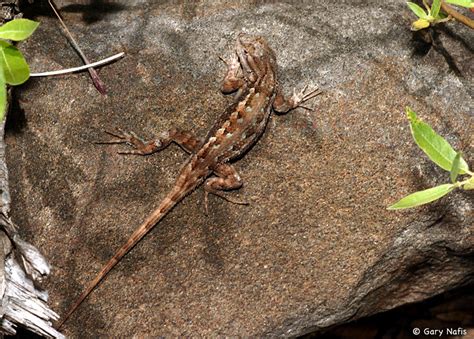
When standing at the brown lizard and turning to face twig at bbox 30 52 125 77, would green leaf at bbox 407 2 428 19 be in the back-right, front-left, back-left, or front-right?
back-right

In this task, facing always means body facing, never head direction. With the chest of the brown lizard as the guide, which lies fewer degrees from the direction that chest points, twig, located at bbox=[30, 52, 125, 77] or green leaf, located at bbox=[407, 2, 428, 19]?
the green leaf

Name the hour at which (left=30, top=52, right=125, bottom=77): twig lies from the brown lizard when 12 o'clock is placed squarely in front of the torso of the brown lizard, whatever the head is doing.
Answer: The twig is roughly at 8 o'clock from the brown lizard.

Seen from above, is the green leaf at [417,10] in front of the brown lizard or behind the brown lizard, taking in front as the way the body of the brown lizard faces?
in front

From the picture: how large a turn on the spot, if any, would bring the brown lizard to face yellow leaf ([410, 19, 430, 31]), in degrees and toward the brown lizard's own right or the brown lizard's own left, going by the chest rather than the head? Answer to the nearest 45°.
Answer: approximately 45° to the brown lizard's own right

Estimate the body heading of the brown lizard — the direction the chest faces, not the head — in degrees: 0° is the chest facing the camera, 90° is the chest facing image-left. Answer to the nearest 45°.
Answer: approximately 225°

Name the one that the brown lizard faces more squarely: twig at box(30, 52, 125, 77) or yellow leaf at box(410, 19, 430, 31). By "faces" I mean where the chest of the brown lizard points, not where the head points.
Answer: the yellow leaf
